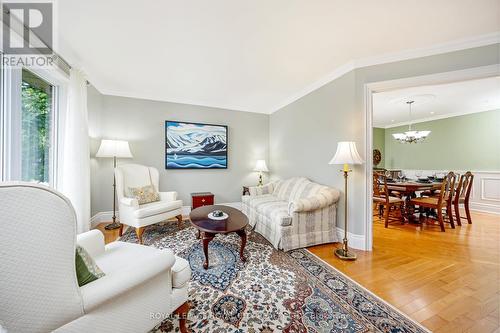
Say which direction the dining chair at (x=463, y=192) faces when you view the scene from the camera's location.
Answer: facing away from the viewer and to the left of the viewer

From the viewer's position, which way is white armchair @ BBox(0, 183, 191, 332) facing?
facing away from the viewer and to the right of the viewer

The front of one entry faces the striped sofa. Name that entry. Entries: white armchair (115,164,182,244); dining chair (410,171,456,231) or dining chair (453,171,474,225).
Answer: the white armchair

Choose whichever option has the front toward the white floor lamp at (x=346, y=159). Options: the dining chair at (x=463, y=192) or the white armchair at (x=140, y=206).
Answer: the white armchair

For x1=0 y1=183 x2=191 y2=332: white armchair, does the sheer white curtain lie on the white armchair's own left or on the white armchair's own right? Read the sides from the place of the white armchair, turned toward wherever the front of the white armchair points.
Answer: on the white armchair's own left

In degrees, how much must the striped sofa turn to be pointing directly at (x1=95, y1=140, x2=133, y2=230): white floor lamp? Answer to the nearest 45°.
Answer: approximately 45° to its right

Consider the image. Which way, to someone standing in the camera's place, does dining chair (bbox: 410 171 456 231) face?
facing away from the viewer and to the left of the viewer
